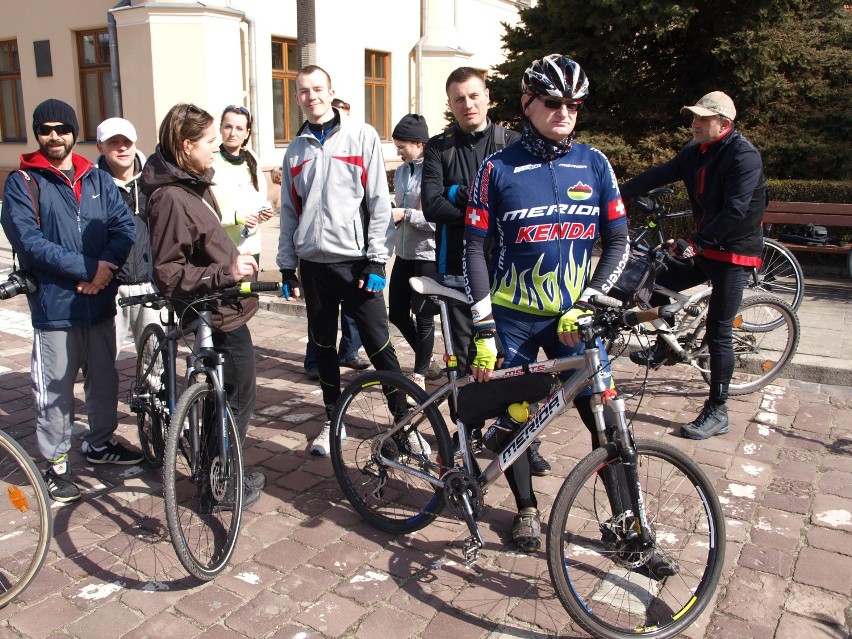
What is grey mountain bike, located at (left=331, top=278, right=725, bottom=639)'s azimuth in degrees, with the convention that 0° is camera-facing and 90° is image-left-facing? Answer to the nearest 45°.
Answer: approximately 315°

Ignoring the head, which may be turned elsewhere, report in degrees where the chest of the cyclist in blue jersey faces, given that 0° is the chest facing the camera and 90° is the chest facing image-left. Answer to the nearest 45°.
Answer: approximately 0°

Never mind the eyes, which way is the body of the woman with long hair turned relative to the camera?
to the viewer's right

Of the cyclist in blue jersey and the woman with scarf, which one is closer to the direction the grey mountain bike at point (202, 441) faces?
the cyclist in blue jersey
